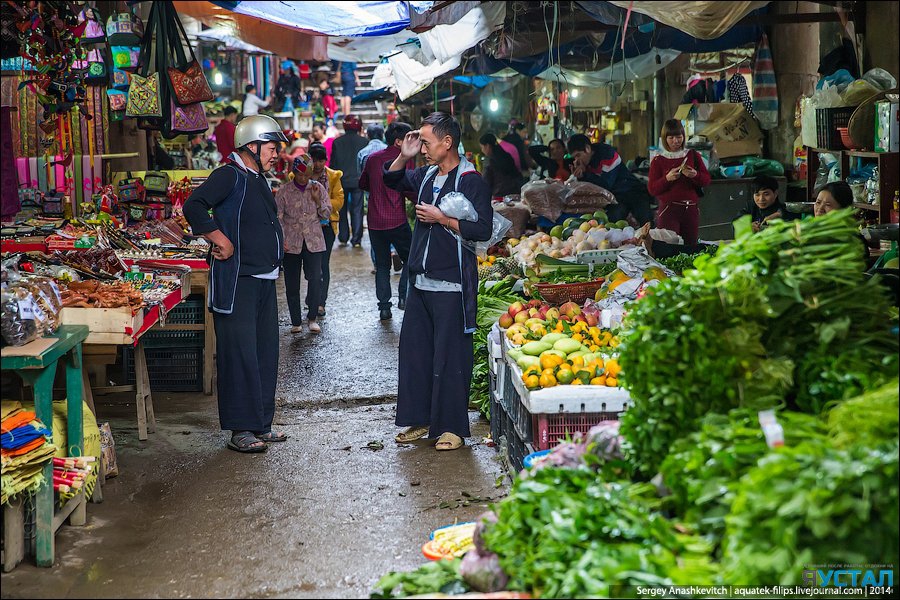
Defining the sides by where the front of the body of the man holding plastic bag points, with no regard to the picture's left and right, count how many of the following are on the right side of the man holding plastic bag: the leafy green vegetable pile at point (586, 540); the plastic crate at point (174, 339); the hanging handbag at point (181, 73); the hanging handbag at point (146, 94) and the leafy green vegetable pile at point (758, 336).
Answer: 3

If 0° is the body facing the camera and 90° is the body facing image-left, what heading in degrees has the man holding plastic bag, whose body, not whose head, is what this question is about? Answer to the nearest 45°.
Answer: approximately 45°

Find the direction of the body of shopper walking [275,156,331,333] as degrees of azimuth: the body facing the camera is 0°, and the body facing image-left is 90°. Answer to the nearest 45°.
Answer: approximately 0°

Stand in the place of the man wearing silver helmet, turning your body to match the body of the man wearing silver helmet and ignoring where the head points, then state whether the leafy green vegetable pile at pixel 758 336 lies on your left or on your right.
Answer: on your right

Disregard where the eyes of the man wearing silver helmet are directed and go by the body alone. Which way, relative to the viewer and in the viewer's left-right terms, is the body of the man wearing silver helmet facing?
facing to the right of the viewer

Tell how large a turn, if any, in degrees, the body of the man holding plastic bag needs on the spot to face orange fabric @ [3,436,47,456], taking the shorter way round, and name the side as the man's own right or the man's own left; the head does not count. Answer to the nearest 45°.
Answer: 0° — they already face it

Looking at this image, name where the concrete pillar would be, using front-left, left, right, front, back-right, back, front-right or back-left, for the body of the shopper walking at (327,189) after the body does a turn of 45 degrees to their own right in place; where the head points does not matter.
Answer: back-left
